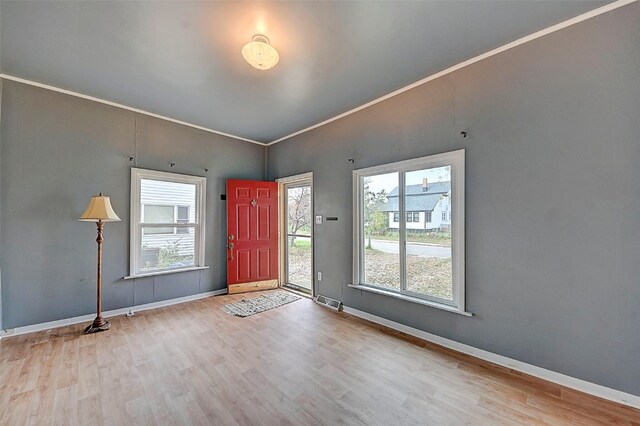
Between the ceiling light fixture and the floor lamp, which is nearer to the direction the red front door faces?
the ceiling light fixture

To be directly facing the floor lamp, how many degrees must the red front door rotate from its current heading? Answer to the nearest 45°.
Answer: approximately 45° to its right

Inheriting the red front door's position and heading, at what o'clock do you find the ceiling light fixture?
The ceiling light fixture is roughly at 12 o'clock from the red front door.

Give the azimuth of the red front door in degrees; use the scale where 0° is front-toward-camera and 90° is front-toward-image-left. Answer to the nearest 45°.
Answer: approximately 0°
